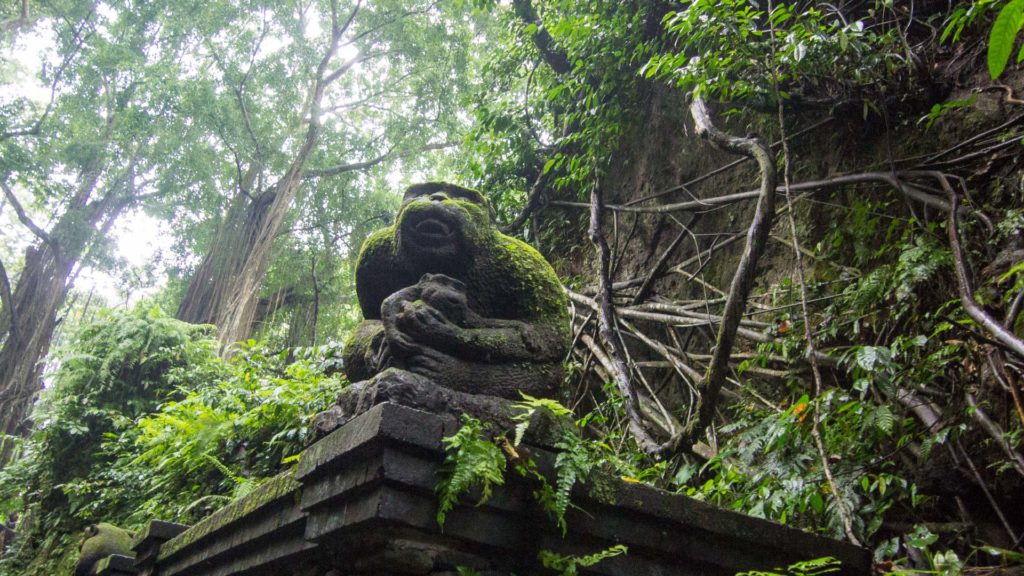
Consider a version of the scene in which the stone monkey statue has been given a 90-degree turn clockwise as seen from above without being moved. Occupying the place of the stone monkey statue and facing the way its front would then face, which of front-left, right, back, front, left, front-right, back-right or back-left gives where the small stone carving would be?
front

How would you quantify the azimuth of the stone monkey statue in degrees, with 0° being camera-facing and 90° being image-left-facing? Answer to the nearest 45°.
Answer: approximately 45°

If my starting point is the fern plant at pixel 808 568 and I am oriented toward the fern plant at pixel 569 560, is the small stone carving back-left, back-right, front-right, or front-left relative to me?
front-right
